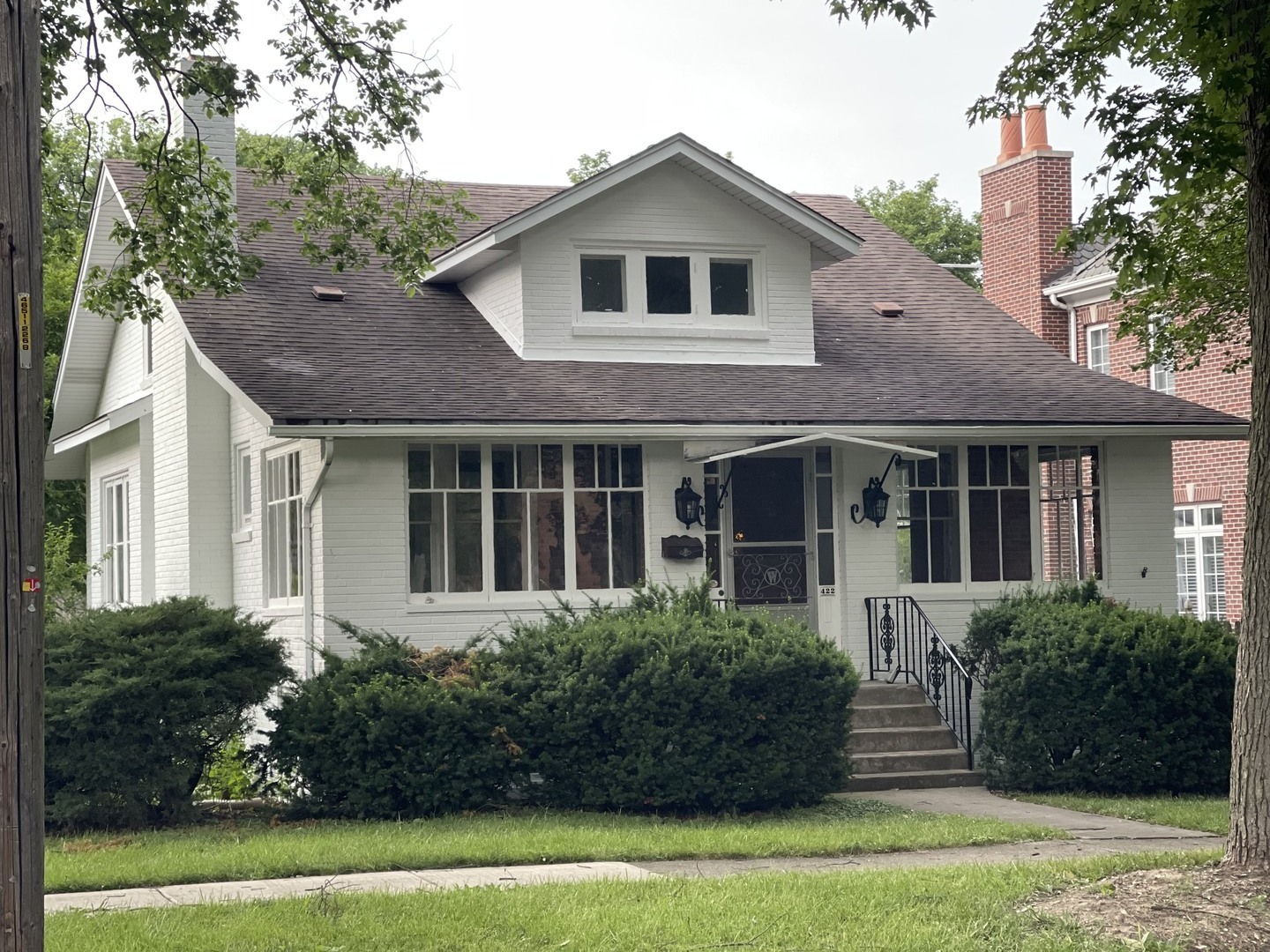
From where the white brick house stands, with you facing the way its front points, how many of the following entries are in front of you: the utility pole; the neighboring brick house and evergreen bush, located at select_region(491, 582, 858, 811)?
2

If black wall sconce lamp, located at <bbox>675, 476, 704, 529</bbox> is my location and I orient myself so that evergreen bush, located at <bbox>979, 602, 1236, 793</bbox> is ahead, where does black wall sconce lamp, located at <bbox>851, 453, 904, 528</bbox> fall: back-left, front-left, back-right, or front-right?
front-left

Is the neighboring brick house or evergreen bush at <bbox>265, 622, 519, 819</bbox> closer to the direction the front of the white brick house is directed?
the evergreen bush

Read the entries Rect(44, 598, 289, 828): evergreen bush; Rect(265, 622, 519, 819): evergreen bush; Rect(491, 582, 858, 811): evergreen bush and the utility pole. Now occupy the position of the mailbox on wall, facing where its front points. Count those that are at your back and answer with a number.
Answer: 0

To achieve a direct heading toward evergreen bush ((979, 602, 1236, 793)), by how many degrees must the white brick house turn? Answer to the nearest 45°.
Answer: approximately 45° to its left

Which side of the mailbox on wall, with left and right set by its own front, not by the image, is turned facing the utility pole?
front

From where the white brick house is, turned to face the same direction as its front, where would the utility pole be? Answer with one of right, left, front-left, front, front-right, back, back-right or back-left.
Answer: front

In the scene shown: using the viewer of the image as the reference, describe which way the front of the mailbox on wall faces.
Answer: facing the viewer

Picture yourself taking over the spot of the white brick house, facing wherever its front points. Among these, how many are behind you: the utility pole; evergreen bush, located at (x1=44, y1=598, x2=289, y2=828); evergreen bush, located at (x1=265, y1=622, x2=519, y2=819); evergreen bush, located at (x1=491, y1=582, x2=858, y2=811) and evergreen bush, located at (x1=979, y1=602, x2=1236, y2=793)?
0

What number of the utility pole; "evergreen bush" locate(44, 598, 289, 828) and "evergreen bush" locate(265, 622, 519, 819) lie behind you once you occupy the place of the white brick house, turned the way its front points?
0

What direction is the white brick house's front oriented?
toward the camera

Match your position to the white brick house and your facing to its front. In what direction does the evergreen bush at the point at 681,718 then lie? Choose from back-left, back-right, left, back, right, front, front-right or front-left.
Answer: front

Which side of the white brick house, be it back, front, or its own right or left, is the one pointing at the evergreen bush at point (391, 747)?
front
